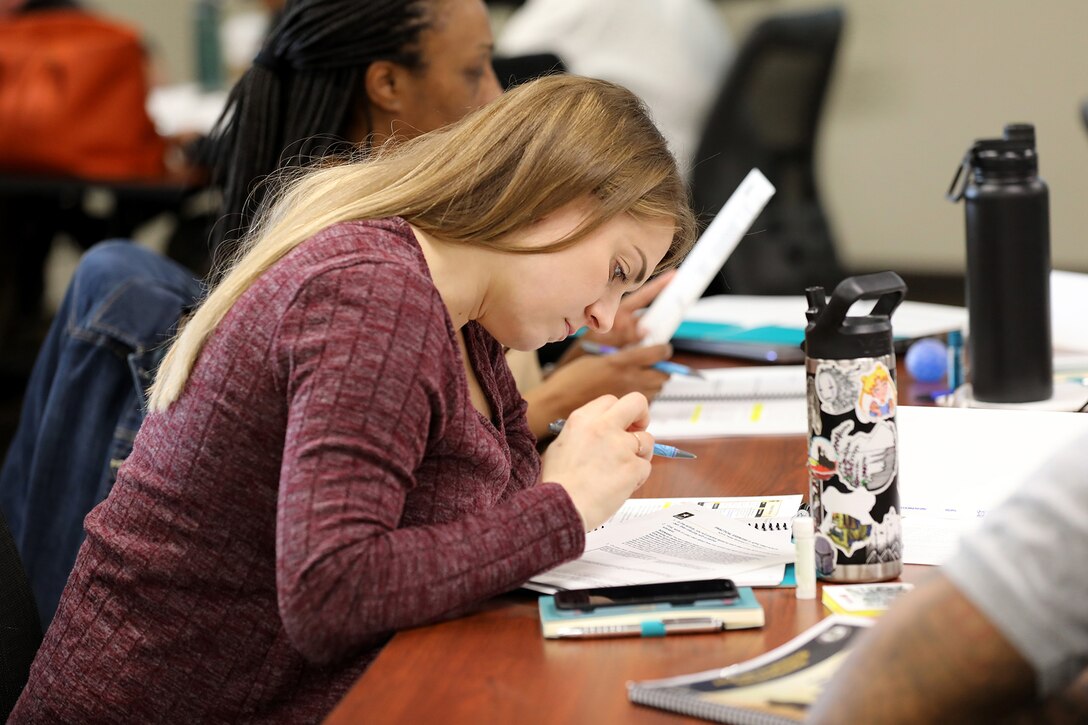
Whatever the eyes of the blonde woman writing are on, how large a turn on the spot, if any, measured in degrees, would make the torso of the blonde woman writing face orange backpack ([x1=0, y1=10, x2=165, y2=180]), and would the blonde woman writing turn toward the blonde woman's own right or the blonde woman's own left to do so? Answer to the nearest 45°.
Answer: approximately 90° to the blonde woman's own left

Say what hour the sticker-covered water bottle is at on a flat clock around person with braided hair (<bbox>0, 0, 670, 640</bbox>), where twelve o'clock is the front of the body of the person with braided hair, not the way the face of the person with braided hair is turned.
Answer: The sticker-covered water bottle is roughly at 2 o'clock from the person with braided hair.

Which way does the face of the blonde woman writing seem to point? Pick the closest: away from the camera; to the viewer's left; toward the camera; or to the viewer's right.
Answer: to the viewer's right

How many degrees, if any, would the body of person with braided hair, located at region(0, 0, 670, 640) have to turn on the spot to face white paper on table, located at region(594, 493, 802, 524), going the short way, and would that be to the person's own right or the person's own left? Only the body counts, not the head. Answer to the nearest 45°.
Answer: approximately 45° to the person's own right

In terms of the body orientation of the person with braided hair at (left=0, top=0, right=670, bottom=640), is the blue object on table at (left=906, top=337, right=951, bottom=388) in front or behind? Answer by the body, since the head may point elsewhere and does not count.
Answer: in front

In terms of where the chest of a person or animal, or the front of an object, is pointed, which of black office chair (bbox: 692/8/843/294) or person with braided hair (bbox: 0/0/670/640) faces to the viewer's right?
the person with braided hair

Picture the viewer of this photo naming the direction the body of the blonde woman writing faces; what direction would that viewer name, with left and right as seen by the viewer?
facing to the right of the viewer

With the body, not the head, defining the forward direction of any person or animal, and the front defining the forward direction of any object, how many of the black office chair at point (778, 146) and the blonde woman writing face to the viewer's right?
1
